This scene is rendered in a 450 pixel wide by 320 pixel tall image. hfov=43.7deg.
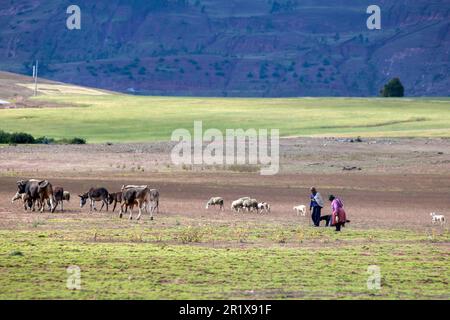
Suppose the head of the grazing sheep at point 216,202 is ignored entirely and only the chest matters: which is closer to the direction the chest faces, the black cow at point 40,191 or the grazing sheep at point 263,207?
the black cow

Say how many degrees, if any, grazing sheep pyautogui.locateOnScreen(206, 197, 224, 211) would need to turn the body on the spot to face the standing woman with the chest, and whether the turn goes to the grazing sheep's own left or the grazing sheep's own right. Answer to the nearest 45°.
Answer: approximately 135° to the grazing sheep's own left

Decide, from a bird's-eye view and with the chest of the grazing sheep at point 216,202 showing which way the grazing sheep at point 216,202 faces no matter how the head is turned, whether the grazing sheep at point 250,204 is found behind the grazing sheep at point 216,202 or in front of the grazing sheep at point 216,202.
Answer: behind

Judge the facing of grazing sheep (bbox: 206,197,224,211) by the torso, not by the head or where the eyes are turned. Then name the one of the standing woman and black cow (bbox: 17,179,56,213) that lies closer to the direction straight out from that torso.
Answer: the black cow

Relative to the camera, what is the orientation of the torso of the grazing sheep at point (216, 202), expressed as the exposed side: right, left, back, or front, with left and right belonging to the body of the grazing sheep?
left

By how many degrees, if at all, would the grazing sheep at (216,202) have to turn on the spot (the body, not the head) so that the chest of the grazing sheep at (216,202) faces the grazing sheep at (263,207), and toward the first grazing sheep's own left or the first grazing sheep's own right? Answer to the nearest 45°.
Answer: approximately 180°
